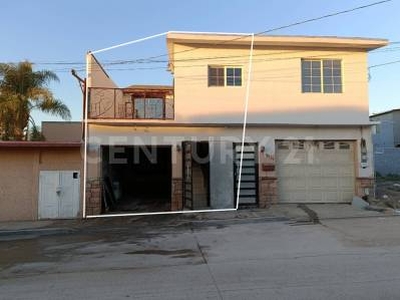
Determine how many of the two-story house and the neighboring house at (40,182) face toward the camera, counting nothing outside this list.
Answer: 2

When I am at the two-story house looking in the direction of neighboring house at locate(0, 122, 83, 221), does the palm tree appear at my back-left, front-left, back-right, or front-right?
front-right

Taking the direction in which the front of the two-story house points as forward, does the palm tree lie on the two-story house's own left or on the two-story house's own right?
on the two-story house's own right

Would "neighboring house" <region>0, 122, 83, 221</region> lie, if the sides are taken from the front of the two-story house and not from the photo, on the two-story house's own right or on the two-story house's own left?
on the two-story house's own right

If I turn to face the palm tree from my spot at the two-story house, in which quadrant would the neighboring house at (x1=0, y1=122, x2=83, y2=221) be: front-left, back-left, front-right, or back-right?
front-left

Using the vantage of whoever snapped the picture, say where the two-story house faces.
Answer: facing the viewer

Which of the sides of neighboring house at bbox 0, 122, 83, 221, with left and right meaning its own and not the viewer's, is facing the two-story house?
left

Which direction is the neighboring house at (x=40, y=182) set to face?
toward the camera

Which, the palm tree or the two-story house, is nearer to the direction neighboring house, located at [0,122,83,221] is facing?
the two-story house

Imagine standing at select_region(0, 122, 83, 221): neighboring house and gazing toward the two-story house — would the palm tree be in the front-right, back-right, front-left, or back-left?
back-left

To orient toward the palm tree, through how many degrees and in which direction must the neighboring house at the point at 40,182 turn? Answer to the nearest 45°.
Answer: approximately 180°
